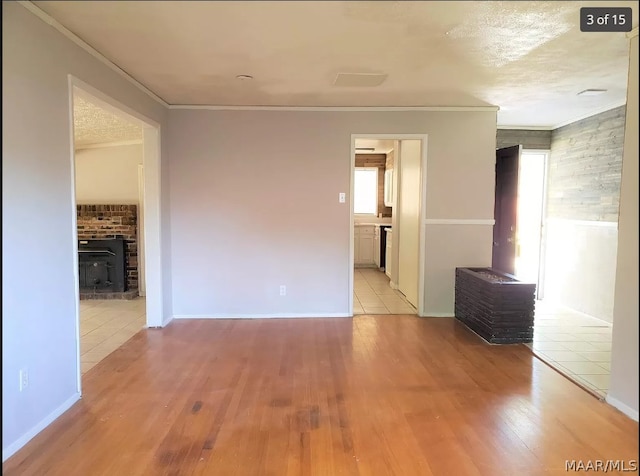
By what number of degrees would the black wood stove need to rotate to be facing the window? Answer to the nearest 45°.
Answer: approximately 90° to its left

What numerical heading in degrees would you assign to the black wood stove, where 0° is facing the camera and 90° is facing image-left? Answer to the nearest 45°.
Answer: approximately 0°

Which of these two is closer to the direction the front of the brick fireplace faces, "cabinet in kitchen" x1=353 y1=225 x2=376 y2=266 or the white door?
the white door

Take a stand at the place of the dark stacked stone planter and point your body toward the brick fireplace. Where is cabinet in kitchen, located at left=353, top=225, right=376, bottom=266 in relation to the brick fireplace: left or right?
right

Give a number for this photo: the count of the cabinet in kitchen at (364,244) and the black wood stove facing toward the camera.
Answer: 2

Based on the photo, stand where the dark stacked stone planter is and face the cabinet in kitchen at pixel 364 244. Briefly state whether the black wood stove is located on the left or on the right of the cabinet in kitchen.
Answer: left

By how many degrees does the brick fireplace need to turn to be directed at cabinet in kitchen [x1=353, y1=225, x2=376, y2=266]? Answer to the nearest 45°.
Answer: approximately 90° to its left

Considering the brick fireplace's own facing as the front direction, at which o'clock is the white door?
The white door is roughly at 10 o'clock from the brick fireplace.
